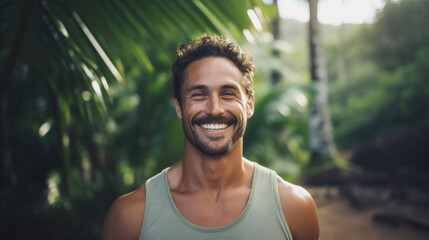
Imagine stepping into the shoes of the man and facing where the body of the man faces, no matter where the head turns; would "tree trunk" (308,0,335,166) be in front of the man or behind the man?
behind

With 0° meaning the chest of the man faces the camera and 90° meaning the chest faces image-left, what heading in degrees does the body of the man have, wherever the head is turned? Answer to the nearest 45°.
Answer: approximately 0°
